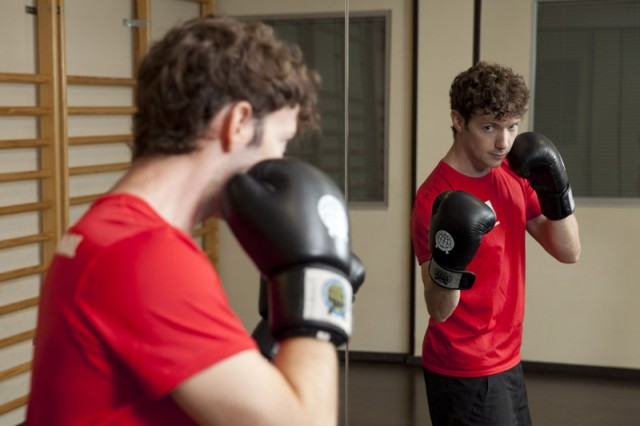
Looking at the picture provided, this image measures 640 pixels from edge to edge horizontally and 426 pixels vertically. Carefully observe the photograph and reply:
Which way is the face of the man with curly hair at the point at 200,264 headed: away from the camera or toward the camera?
away from the camera

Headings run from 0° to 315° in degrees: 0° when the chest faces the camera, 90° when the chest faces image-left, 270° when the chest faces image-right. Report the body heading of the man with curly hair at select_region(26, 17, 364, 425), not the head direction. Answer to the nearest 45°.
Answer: approximately 225°
